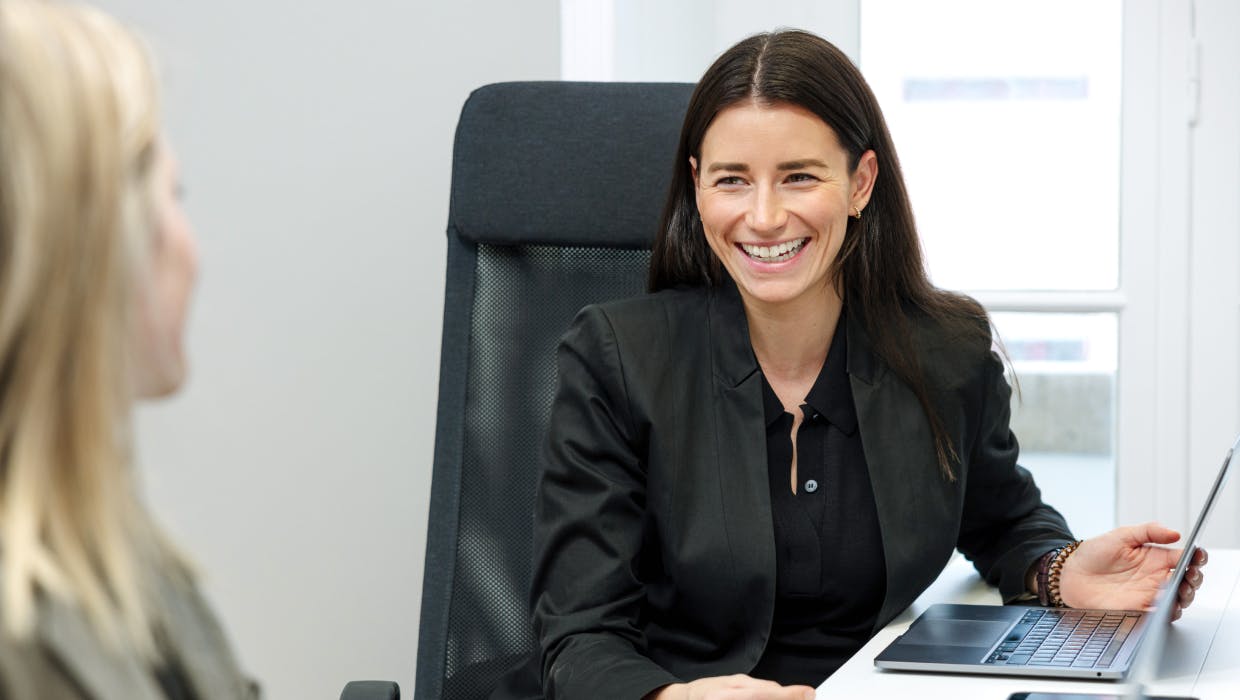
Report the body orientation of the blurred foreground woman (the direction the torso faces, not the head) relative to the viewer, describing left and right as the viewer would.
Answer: facing away from the viewer and to the right of the viewer

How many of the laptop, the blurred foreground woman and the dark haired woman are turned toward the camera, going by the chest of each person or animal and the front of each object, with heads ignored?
1

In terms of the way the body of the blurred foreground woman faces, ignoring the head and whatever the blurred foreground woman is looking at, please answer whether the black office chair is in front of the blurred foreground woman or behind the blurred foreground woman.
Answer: in front

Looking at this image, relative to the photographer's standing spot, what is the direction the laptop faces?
facing to the left of the viewer

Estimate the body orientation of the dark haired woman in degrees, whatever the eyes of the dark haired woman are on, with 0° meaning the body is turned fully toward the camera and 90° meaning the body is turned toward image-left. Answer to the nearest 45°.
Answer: approximately 0°

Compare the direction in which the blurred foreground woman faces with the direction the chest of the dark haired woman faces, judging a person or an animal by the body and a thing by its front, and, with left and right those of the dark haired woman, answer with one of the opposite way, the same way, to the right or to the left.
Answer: the opposite way

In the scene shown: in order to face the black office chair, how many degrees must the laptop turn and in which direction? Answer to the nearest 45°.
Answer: approximately 45° to its right
